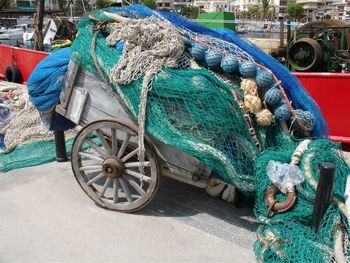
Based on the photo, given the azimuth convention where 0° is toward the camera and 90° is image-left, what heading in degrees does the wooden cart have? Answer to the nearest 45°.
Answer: approximately 270°

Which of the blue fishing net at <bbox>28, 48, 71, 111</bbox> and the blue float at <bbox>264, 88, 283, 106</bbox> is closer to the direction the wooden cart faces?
the blue float

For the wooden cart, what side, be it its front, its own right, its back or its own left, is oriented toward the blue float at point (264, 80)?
front

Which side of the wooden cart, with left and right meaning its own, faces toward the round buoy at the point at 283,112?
front

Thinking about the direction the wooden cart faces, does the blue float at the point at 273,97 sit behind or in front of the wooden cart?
in front

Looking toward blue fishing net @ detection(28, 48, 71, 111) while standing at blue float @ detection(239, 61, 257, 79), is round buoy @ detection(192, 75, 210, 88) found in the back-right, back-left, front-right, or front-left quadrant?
front-left

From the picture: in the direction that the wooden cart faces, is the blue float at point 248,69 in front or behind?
in front

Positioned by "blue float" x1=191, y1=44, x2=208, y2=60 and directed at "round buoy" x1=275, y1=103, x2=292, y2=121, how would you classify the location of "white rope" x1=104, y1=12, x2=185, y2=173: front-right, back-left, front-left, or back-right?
back-right
